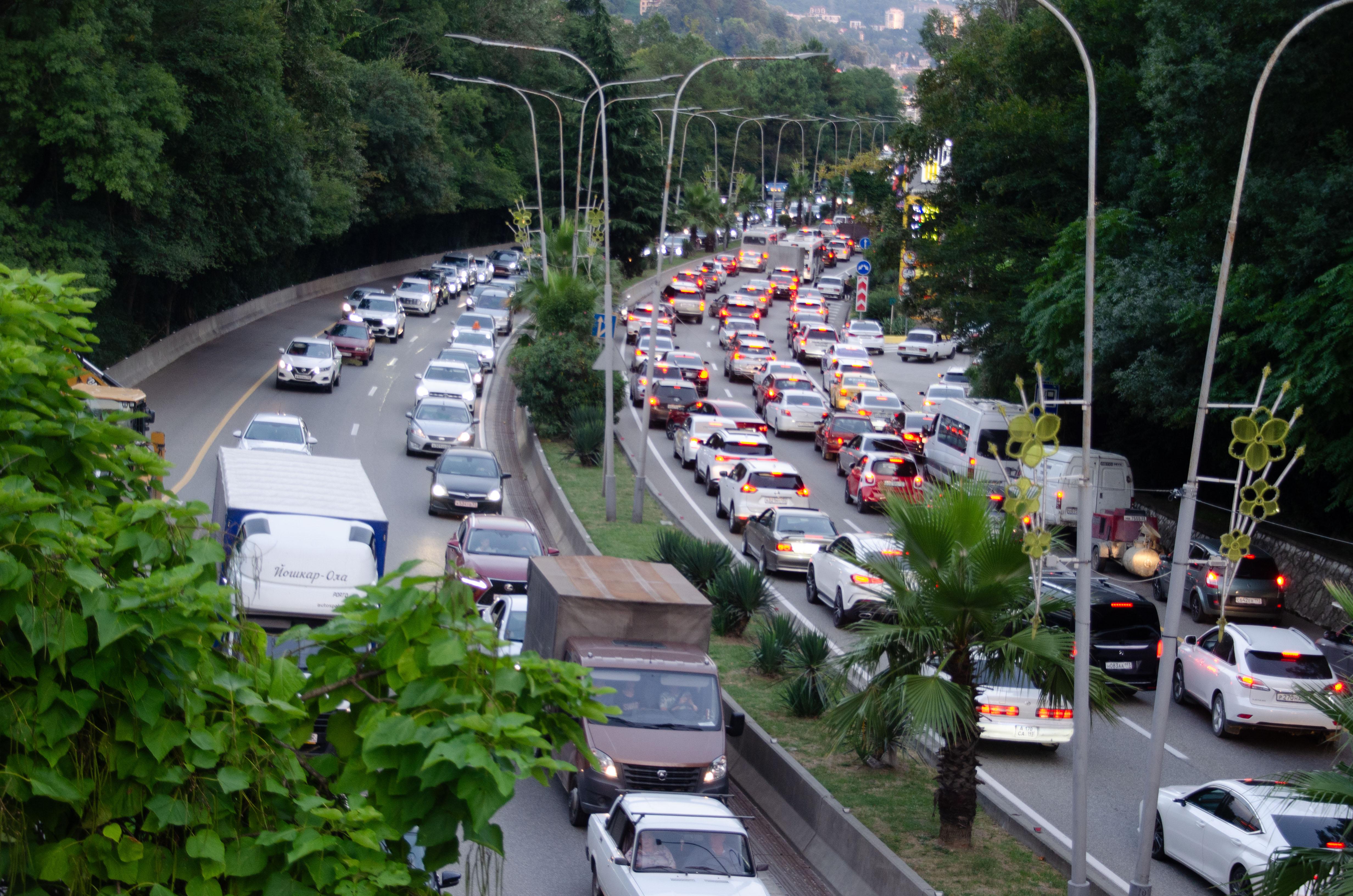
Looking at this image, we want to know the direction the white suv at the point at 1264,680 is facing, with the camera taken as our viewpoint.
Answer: facing away from the viewer and to the left of the viewer

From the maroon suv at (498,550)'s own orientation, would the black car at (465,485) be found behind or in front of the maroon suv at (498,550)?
behind

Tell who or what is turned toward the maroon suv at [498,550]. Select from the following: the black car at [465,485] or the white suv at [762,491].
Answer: the black car

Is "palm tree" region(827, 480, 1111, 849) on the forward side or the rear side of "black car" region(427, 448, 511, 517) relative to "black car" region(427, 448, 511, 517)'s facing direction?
on the forward side

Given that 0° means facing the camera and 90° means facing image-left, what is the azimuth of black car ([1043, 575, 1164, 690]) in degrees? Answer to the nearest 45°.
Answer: approximately 135°

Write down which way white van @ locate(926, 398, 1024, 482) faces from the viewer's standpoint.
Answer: facing away from the viewer and to the left of the viewer

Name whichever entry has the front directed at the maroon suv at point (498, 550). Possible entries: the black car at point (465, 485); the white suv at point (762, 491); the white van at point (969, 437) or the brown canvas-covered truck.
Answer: the black car

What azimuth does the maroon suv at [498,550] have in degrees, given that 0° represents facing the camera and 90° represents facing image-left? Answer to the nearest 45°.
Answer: approximately 0°

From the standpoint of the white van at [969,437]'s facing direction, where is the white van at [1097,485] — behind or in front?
behind

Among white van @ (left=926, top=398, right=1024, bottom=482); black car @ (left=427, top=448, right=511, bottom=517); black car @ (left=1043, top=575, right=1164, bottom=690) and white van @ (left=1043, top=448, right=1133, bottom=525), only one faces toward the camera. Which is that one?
black car @ (left=427, top=448, right=511, bottom=517)

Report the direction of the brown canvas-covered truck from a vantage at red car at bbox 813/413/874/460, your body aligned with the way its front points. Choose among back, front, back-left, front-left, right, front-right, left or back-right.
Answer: back-left

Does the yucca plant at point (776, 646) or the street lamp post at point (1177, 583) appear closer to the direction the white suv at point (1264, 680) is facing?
the yucca plant

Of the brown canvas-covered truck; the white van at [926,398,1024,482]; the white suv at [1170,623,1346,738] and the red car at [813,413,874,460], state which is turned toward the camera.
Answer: the brown canvas-covered truck
